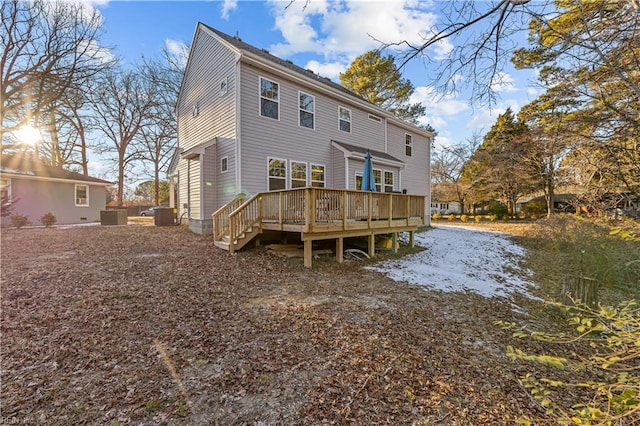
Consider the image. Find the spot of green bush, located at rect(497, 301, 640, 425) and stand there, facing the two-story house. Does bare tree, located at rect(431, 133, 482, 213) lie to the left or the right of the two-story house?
right

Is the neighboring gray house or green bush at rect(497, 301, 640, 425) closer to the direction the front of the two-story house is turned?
the neighboring gray house

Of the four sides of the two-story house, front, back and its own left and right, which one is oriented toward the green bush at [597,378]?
back

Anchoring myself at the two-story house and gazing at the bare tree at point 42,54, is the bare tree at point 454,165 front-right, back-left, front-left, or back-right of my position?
back-right

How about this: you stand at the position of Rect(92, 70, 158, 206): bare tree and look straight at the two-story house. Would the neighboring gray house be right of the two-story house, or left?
right

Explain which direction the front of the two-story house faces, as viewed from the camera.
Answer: facing away from the viewer and to the left of the viewer

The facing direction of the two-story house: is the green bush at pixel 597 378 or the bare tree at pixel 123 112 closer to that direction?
the bare tree

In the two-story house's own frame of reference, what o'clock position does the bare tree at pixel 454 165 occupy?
The bare tree is roughly at 3 o'clock from the two-story house.
